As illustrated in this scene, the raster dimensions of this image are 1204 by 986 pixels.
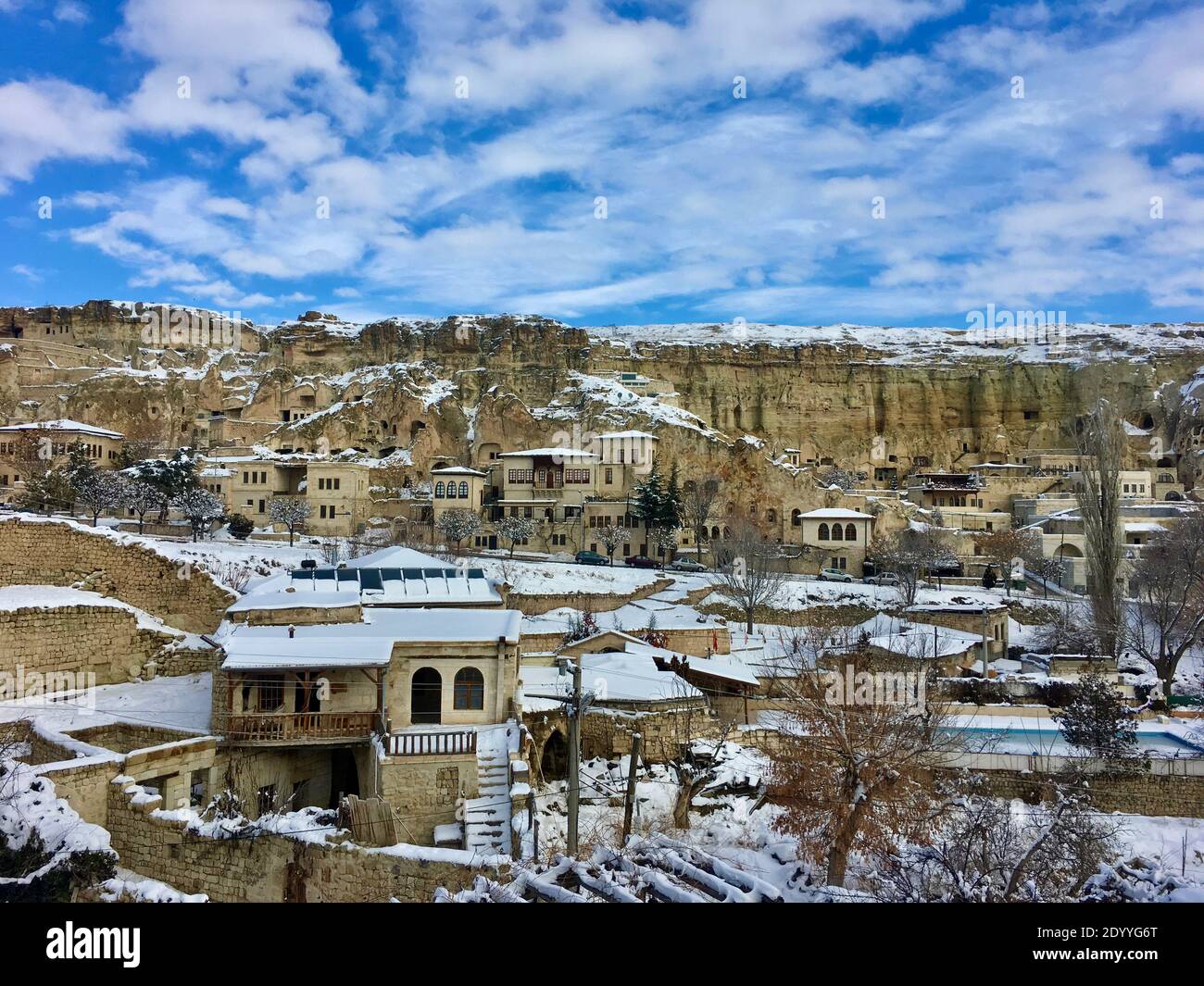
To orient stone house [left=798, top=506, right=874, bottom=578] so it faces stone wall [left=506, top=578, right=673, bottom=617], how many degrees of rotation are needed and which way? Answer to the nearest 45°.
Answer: approximately 45° to its right

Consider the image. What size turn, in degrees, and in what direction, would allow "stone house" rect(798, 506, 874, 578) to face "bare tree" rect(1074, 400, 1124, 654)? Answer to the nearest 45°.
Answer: approximately 45° to its left

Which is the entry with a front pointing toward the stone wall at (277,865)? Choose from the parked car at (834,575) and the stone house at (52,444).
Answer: the stone house

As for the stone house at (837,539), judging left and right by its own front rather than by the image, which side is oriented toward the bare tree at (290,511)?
right

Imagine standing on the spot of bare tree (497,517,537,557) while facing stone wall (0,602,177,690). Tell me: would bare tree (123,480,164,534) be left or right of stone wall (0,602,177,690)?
right
